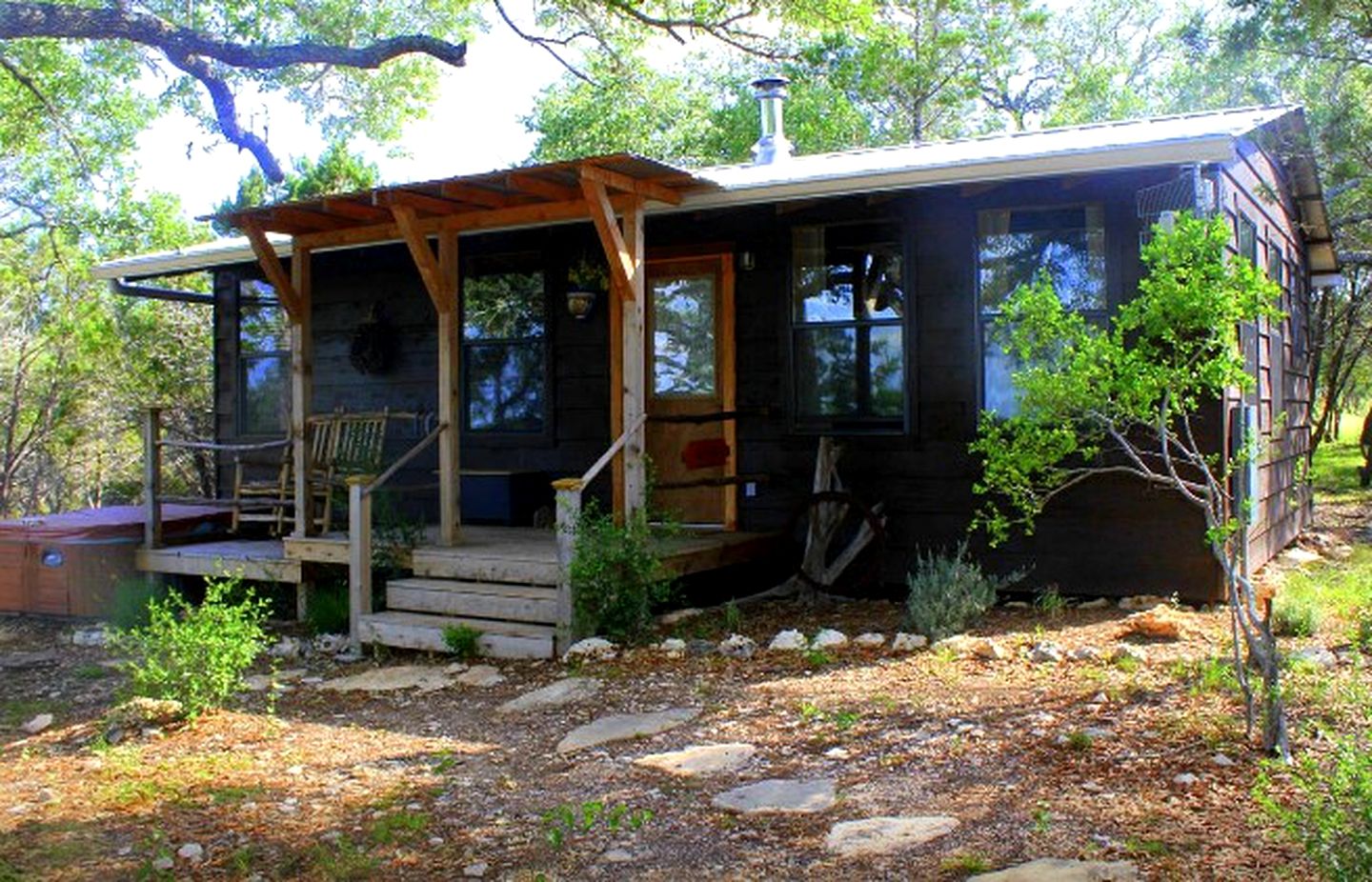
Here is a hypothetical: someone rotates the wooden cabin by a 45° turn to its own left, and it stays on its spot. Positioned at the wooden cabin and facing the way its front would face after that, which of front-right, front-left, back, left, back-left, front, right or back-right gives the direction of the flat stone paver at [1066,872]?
front

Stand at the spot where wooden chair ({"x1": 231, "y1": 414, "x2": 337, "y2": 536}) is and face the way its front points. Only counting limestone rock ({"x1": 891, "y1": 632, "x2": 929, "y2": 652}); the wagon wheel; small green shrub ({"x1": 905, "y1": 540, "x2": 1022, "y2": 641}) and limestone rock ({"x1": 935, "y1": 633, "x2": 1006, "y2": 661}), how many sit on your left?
4

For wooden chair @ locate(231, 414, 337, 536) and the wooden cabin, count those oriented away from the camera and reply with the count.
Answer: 0

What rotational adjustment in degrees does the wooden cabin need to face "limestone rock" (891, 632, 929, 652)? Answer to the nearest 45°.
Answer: approximately 90° to its left

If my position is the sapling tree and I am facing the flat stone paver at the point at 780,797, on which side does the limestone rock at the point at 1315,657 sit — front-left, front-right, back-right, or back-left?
back-right

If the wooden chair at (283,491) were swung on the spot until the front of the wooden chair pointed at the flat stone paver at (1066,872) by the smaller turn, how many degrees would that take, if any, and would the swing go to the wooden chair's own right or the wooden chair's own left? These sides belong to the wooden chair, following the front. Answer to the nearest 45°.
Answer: approximately 45° to the wooden chair's own left

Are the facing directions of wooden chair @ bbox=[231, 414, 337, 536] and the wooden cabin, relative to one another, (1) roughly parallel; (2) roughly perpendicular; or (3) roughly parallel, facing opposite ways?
roughly parallel

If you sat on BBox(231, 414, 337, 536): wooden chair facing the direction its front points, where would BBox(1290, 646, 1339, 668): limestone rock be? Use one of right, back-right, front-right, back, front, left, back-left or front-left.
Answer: left

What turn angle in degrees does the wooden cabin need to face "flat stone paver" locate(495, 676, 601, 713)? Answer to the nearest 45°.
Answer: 0° — it already faces it

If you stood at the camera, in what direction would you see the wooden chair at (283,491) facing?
facing the viewer and to the left of the viewer

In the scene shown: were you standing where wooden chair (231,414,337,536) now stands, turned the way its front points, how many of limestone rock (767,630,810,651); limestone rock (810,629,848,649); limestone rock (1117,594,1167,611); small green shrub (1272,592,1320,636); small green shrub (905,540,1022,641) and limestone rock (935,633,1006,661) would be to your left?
6

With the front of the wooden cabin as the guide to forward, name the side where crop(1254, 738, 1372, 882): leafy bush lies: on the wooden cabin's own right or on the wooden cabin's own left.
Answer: on the wooden cabin's own left
